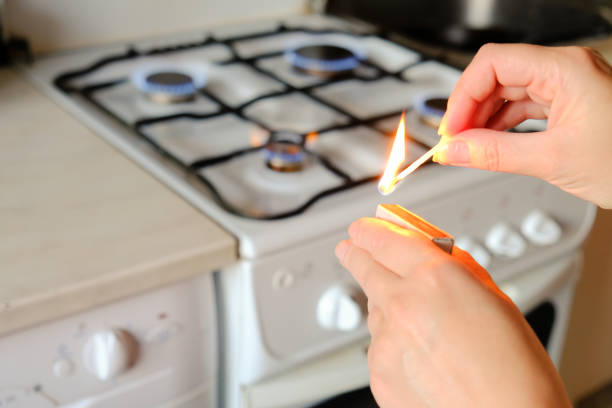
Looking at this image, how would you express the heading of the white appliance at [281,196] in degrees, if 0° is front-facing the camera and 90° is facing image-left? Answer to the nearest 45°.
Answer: approximately 315°
